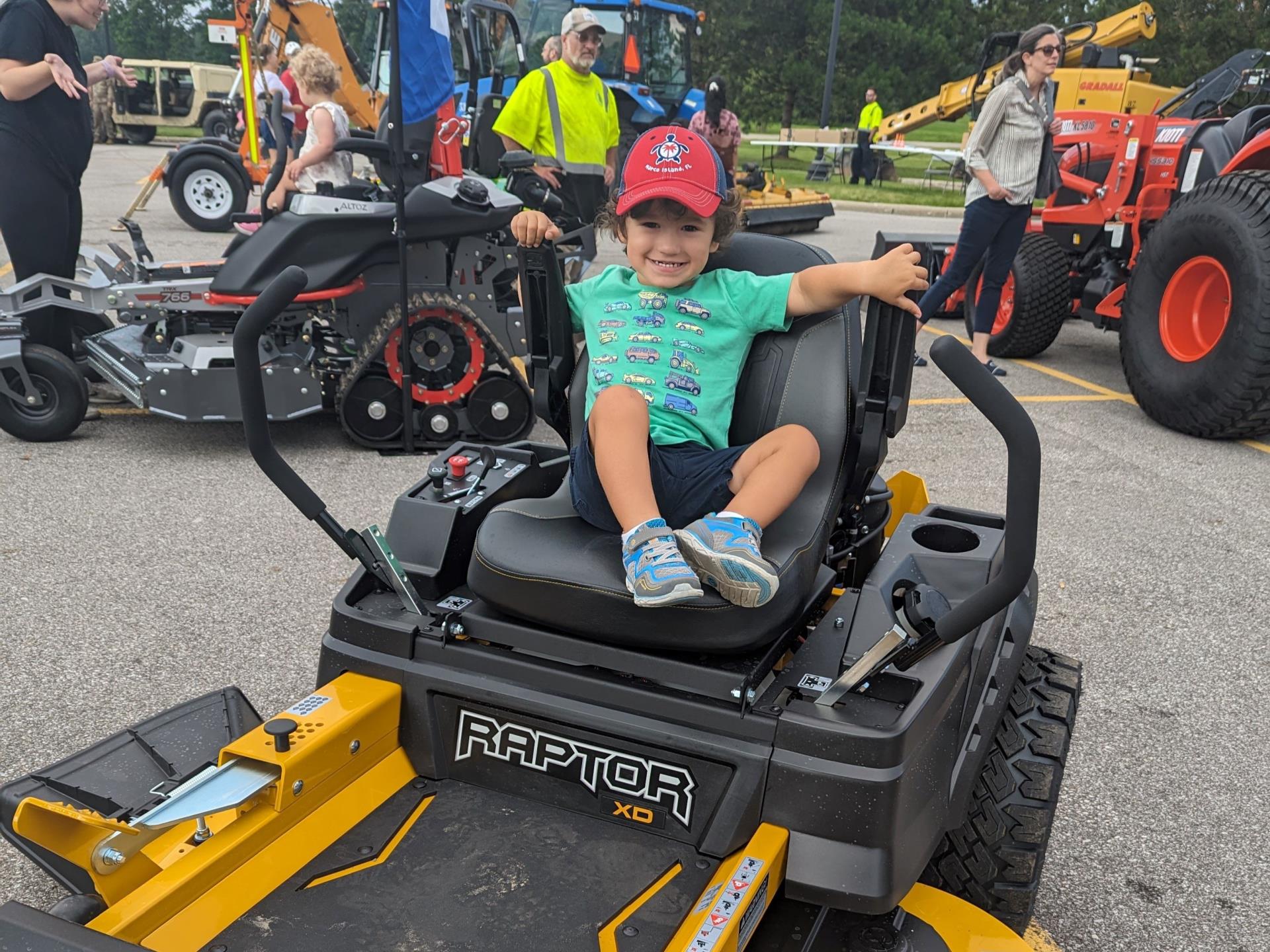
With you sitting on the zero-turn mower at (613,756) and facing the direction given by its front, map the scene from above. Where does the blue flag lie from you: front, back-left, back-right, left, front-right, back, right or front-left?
back-right

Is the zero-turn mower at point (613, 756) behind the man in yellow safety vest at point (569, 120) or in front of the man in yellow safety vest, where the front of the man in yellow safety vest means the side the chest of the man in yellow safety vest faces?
in front

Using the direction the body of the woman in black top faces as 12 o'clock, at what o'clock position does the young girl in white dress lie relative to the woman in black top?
The young girl in white dress is roughly at 12 o'clock from the woman in black top.

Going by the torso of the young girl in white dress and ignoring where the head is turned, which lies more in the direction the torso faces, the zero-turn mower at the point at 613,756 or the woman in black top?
the woman in black top

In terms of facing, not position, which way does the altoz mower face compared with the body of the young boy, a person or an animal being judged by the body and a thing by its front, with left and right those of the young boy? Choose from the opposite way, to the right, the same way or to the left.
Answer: to the right

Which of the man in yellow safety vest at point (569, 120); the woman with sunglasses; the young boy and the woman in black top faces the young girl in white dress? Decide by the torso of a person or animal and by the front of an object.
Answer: the woman in black top

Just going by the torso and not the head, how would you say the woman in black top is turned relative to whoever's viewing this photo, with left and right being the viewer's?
facing to the right of the viewer

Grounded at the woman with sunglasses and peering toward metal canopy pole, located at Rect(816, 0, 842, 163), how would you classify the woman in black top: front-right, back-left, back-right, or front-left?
back-left

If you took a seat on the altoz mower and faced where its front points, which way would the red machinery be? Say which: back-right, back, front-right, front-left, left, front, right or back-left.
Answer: back

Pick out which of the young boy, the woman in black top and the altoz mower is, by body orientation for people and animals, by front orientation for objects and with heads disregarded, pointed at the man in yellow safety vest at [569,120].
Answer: the woman in black top

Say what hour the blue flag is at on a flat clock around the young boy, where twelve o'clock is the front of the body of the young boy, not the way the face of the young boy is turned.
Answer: The blue flag is roughly at 5 o'clock from the young boy.
